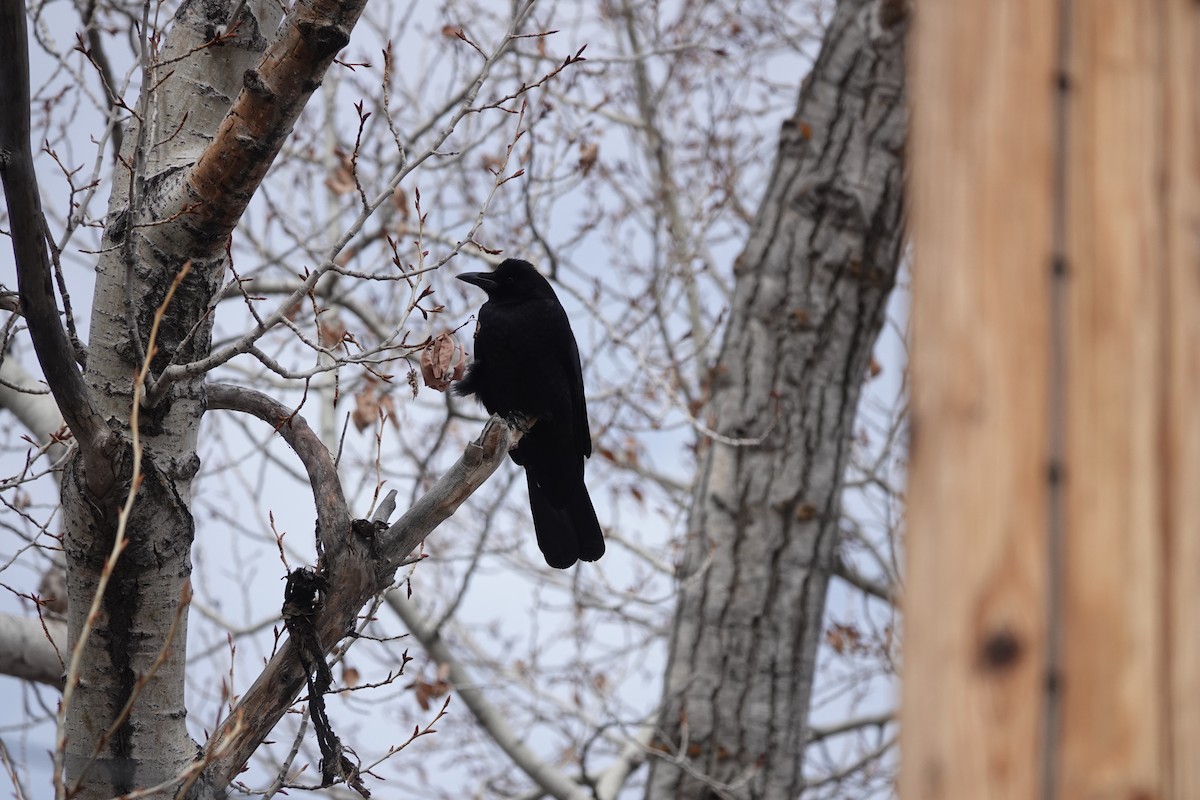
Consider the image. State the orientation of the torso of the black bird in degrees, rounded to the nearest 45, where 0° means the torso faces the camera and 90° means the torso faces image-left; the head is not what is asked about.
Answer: approximately 90°
